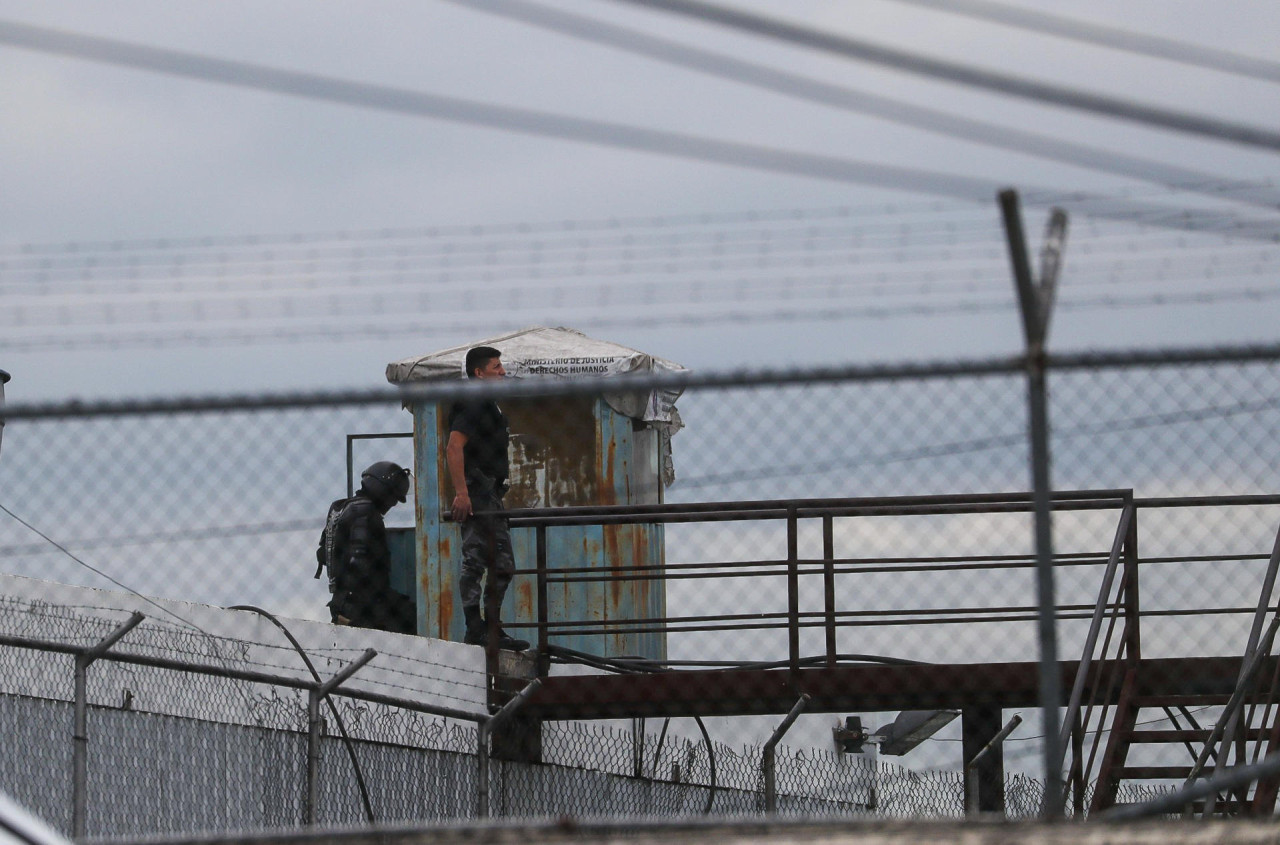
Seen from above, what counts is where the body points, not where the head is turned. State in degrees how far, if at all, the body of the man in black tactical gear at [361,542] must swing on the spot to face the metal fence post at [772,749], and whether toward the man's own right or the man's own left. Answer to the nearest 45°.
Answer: approximately 45° to the man's own right

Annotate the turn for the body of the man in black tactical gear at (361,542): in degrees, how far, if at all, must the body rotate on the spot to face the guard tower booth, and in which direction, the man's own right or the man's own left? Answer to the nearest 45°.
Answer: approximately 45° to the man's own left

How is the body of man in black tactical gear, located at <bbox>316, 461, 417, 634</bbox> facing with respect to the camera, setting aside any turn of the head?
to the viewer's right

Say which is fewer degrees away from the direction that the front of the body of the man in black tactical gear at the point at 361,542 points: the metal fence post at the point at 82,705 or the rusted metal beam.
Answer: the rusted metal beam

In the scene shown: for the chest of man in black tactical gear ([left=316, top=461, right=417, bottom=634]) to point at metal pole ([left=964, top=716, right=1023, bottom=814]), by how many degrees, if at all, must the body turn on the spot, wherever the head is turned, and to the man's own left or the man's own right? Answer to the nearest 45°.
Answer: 0° — they already face it

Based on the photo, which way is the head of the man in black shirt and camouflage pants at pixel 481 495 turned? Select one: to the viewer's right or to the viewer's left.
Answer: to the viewer's right

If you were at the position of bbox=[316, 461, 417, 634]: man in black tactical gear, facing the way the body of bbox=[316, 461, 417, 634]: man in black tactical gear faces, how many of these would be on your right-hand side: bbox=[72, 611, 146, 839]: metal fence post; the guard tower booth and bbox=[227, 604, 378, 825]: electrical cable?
2

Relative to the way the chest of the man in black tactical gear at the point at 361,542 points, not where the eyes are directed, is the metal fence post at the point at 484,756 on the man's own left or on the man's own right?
on the man's own right

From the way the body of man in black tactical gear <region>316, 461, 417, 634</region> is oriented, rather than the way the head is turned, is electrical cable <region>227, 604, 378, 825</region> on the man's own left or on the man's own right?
on the man's own right

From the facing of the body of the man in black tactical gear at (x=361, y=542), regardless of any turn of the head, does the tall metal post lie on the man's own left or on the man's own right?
on the man's own right

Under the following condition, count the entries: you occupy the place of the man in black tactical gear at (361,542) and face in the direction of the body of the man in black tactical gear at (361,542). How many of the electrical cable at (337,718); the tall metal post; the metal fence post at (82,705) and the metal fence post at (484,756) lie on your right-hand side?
4

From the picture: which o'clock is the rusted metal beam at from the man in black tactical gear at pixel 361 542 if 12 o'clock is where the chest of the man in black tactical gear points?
The rusted metal beam is roughly at 1 o'clock from the man in black tactical gear.

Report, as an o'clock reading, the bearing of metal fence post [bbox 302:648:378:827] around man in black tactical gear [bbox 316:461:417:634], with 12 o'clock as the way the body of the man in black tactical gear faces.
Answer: The metal fence post is roughly at 3 o'clock from the man in black tactical gear.

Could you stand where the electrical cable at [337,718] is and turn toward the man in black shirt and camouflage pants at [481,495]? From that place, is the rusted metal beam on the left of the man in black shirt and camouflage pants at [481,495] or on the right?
right

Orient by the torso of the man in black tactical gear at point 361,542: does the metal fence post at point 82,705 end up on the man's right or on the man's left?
on the man's right

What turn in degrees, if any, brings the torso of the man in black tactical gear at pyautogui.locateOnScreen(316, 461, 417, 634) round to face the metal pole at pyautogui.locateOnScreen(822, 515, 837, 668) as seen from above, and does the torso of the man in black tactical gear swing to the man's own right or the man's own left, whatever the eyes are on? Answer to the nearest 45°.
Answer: approximately 45° to the man's own right
